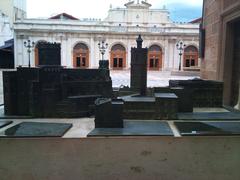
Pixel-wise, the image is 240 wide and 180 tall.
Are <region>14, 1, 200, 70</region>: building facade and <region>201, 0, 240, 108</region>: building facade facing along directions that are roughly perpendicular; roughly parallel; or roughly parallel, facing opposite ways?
roughly perpendicular

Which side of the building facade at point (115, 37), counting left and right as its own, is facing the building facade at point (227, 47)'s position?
front

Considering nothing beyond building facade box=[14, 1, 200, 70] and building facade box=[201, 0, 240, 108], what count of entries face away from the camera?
0

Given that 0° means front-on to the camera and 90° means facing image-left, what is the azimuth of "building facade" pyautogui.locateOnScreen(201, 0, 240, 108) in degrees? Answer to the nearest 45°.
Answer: approximately 45°

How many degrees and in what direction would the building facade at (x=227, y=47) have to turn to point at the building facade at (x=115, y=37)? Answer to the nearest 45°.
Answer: approximately 90° to its right

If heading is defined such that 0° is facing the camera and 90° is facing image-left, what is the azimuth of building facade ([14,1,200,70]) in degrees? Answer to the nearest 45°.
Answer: approximately 0°
